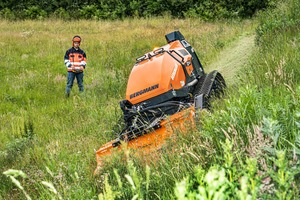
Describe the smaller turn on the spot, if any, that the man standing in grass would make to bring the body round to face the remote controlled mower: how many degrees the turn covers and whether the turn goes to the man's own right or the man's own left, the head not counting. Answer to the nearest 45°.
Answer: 0° — they already face it

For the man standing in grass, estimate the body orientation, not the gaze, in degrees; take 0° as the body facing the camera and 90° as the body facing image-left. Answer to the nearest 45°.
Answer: approximately 0°

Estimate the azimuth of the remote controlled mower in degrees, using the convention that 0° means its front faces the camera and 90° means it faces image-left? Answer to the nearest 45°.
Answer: approximately 45°

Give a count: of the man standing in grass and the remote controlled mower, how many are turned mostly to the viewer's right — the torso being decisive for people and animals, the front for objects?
0

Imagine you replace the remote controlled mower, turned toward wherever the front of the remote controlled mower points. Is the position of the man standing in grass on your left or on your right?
on your right
